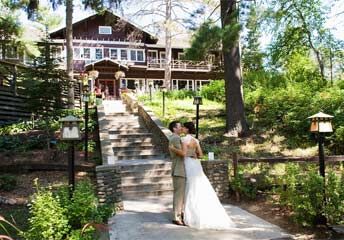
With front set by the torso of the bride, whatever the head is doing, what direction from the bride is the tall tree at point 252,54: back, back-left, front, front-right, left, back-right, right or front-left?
front-right

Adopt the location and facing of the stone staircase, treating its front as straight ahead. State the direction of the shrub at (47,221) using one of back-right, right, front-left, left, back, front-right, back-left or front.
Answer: front

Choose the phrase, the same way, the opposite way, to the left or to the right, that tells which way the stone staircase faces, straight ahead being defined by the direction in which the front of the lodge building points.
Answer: the same way

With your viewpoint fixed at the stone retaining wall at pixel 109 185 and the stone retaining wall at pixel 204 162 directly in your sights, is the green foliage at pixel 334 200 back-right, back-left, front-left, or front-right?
front-right

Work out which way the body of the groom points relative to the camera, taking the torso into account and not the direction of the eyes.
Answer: to the viewer's right

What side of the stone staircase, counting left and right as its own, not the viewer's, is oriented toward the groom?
front

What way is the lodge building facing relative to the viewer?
toward the camera

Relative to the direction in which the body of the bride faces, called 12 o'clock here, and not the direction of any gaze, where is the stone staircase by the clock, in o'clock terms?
The stone staircase is roughly at 1 o'clock from the bride.

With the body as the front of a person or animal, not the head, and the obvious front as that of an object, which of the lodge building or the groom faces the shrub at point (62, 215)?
the lodge building

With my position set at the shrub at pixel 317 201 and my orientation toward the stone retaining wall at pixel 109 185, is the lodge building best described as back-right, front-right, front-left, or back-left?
front-right

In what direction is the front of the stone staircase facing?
toward the camera

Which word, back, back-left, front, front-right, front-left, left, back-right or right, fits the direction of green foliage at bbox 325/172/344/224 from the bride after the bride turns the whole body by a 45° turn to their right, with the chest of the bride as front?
right

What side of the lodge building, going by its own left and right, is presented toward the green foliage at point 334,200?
front

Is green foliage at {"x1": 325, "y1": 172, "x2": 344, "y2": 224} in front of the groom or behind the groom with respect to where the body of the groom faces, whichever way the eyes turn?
in front

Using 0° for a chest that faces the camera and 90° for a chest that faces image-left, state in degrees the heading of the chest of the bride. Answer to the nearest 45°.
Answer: approximately 135°

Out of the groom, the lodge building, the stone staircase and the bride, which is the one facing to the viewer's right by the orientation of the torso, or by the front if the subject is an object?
the groom
